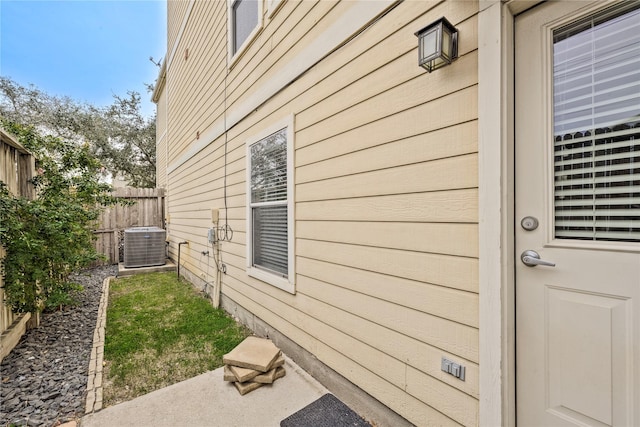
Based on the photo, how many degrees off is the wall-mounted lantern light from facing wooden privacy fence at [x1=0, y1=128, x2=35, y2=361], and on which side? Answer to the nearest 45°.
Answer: approximately 45° to its right

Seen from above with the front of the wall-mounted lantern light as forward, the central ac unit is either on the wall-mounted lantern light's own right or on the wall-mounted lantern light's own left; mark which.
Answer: on the wall-mounted lantern light's own right

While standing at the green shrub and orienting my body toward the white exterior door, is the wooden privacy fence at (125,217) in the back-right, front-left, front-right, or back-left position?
back-left

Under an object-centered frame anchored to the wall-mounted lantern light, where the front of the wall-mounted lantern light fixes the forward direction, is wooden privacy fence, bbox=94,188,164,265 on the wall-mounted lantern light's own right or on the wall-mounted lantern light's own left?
on the wall-mounted lantern light's own right

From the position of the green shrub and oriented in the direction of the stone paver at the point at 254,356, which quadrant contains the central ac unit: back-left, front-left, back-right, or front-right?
back-left

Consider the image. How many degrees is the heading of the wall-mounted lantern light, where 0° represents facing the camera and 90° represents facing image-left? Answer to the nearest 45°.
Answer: approximately 45°

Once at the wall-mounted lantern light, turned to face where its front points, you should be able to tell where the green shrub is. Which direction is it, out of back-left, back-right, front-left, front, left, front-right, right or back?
front-right
